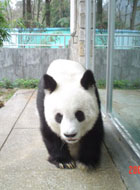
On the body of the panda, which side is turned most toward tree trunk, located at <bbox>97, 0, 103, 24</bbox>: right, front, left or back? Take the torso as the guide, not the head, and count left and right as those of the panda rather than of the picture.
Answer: back

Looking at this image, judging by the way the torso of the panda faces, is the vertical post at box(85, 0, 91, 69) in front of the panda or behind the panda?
behind

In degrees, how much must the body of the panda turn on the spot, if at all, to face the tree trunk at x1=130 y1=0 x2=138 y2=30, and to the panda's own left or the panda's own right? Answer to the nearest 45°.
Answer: approximately 135° to the panda's own left

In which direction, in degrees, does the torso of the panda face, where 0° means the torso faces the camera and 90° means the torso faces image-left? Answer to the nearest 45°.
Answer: approximately 0°

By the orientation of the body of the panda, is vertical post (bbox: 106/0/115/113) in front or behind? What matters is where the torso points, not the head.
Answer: behind
